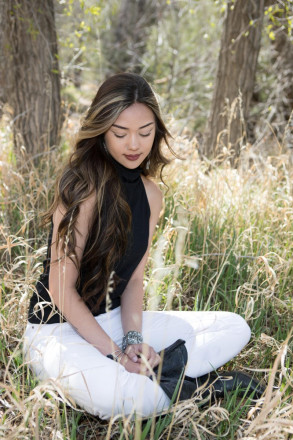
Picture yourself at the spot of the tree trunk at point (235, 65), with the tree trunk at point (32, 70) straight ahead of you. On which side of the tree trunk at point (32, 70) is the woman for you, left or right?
left

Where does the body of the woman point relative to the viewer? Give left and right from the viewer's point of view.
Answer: facing the viewer and to the right of the viewer

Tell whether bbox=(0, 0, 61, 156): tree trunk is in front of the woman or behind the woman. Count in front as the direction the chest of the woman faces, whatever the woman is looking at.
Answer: behind

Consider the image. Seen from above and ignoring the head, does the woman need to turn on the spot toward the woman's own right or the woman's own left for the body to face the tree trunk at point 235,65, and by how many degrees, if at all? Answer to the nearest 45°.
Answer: approximately 135° to the woman's own left
